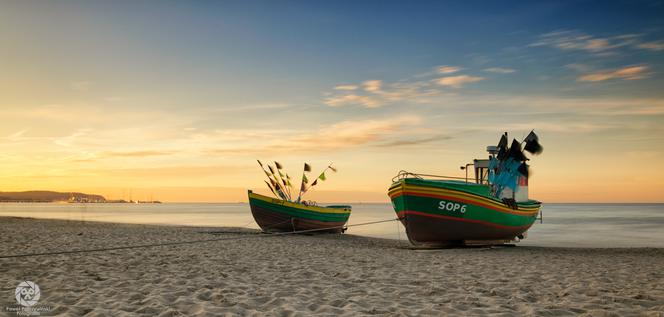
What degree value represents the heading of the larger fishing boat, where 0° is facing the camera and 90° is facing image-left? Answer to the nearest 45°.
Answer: approximately 45°
